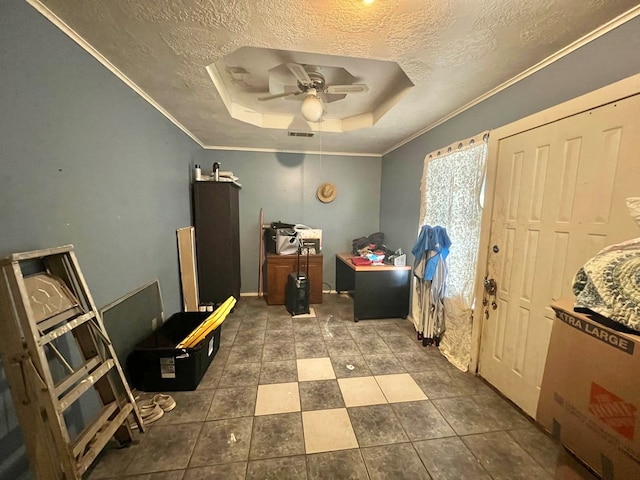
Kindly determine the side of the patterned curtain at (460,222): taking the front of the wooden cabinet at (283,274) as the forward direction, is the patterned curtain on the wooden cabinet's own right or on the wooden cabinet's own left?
on the wooden cabinet's own left

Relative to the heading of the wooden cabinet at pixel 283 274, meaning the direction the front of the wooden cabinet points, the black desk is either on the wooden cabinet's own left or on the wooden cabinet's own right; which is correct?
on the wooden cabinet's own left

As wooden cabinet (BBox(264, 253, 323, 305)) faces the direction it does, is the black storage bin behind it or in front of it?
in front

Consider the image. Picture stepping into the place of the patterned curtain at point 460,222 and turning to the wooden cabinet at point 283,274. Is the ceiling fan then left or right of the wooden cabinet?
left

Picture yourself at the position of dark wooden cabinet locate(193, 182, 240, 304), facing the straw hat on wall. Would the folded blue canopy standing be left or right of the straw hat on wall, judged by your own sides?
right

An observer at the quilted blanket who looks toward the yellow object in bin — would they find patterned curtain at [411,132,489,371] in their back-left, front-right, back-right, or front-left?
front-right

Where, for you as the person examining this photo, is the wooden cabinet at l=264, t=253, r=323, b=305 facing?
facing the viewer
